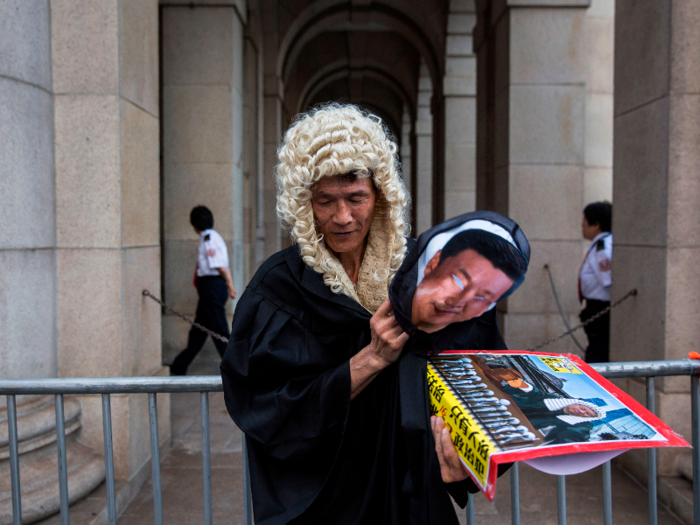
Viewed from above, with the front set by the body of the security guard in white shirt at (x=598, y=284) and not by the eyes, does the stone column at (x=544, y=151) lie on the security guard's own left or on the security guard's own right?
on the security guard's own right

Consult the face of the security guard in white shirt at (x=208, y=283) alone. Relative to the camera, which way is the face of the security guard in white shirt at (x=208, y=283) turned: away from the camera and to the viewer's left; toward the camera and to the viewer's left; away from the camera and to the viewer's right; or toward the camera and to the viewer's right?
away from the camera and to the viewer's left

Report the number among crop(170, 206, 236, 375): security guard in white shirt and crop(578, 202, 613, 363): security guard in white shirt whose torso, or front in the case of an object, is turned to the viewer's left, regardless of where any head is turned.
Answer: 2

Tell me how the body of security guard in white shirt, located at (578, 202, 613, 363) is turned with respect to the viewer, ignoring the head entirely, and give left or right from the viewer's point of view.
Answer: facing to the left of the viewer

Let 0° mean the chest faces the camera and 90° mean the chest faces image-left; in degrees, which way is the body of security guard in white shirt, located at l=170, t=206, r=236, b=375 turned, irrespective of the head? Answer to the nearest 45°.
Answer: approximately 90°

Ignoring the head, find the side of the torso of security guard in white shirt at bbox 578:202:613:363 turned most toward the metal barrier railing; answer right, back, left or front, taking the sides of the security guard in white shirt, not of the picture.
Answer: left
